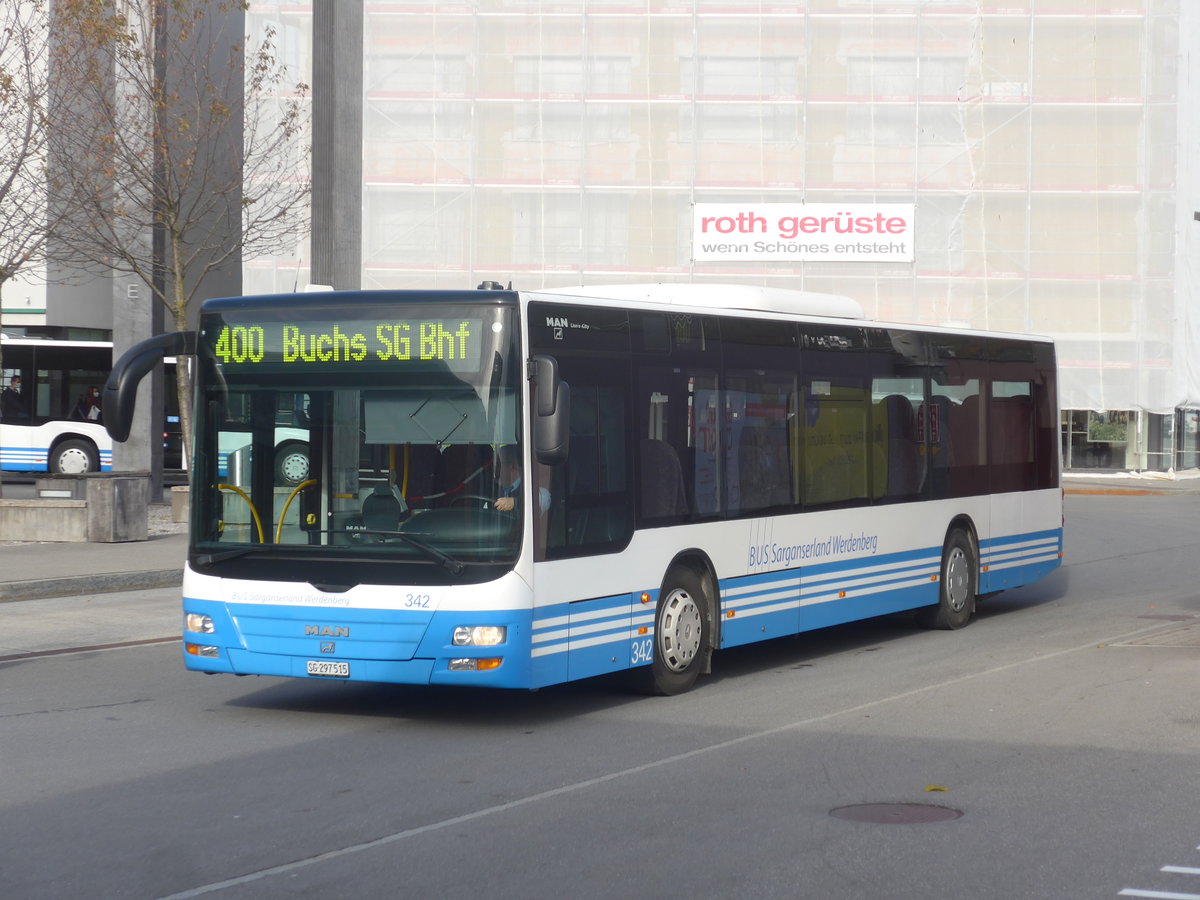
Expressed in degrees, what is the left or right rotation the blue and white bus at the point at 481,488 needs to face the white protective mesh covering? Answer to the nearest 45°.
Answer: approximately 135° to its right

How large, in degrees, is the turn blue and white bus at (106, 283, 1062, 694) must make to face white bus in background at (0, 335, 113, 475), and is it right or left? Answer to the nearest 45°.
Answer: approximately 90° to its right

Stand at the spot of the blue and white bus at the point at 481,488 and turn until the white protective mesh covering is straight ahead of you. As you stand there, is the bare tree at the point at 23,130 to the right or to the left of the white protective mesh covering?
left

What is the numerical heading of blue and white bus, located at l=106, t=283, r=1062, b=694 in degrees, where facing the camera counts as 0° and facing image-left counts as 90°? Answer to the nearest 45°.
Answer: approximately 45°

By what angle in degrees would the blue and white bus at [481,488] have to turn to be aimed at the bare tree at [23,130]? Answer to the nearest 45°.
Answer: approximately 90° to its right

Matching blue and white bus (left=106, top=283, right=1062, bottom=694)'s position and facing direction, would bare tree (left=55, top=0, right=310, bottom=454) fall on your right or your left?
on your right
